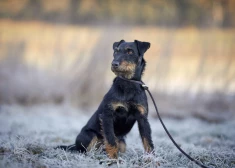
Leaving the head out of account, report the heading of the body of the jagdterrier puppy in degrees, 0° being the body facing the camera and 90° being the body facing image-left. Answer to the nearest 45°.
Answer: approximately 315°
